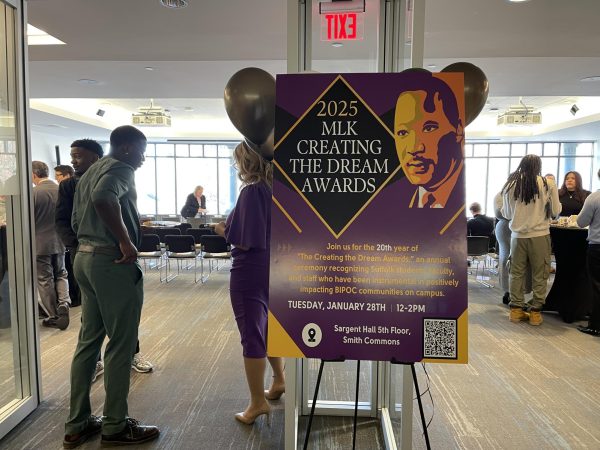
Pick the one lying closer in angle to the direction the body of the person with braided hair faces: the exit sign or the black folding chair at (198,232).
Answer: the black folding chair

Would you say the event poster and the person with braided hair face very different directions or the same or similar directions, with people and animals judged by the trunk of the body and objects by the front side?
very different directions

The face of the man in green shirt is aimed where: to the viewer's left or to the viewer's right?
to the viewer's right

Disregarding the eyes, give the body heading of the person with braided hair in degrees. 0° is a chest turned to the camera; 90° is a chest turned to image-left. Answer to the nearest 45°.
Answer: approximately 180°

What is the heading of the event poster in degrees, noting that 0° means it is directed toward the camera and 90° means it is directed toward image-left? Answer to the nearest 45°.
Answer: approximately 0°
